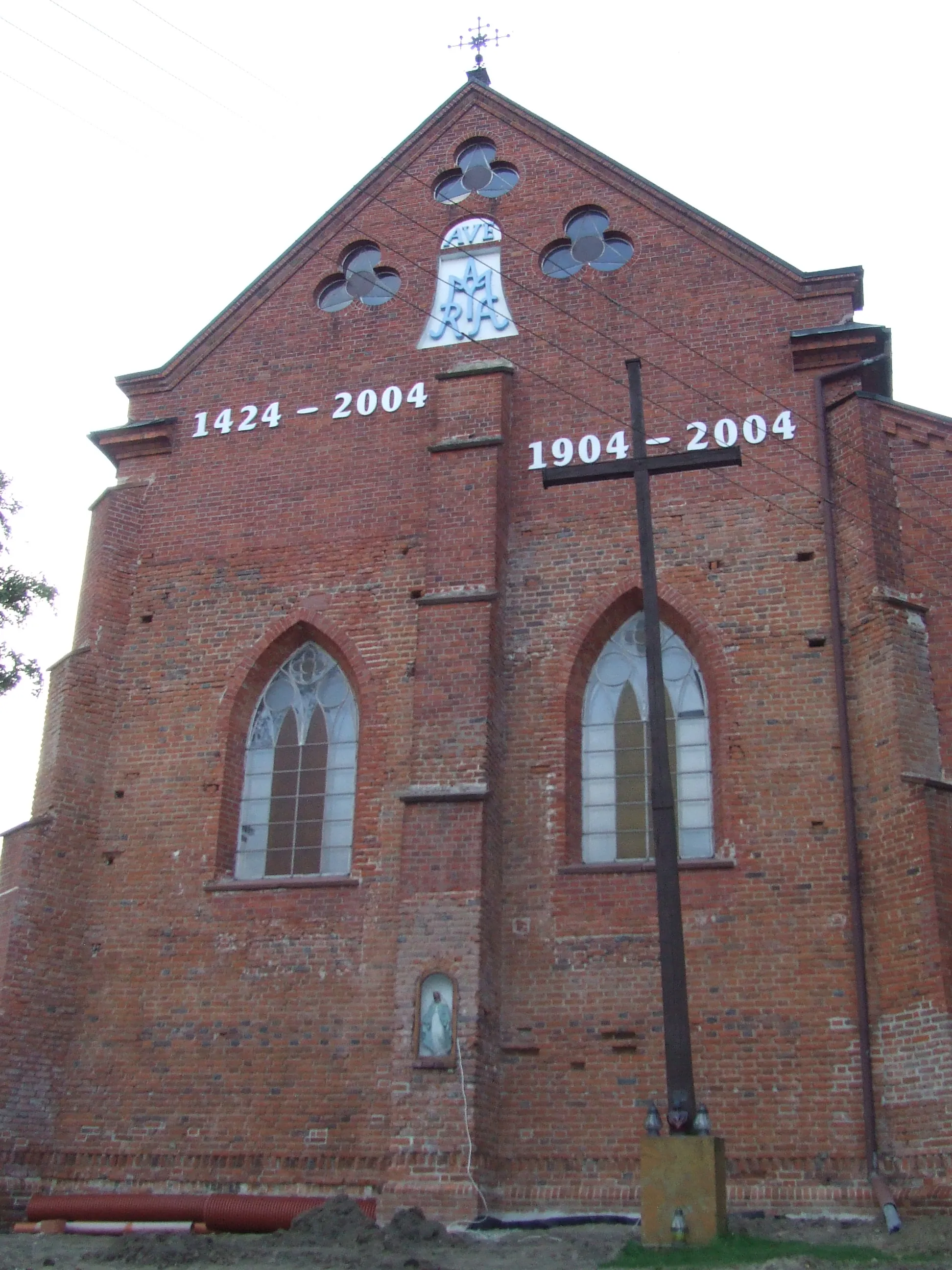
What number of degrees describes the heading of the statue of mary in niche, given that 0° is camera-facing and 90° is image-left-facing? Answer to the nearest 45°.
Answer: approximately 0°
